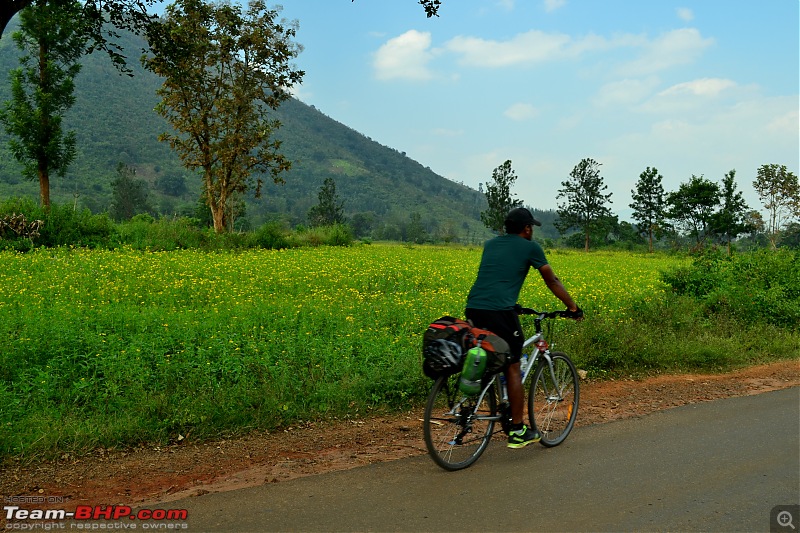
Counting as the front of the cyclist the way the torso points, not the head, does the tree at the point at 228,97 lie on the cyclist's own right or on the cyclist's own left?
on the cyclist's own left

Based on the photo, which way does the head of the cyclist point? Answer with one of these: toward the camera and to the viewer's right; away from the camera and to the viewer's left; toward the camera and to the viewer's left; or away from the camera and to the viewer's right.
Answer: away from the camera and to the viewer's right

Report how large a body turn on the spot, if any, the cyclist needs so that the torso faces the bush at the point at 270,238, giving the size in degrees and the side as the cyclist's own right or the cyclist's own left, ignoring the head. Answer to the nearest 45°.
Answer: approximately 90° to the cyclist's own left

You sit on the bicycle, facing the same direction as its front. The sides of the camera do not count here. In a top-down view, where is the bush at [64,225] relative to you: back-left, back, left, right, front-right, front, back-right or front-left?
left

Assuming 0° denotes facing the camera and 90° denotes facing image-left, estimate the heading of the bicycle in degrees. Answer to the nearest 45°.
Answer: approximately 225°

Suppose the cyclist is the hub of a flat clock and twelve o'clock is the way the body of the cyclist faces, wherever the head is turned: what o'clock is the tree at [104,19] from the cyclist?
The tree is roughly at 8 o'clock from the cyclist.

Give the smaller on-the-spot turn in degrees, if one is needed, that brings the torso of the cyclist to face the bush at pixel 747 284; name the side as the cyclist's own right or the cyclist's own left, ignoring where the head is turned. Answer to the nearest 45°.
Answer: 0° — they already face it

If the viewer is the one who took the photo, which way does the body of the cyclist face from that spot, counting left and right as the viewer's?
facing away from the viewer and to the right of the viewer

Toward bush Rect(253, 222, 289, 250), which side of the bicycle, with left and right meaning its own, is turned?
left

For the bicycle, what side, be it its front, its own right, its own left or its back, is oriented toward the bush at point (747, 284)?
front

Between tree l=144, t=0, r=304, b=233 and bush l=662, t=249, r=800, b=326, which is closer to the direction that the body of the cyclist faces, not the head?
the bush

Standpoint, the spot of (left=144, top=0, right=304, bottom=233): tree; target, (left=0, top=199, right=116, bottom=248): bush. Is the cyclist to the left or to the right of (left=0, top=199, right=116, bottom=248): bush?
left
